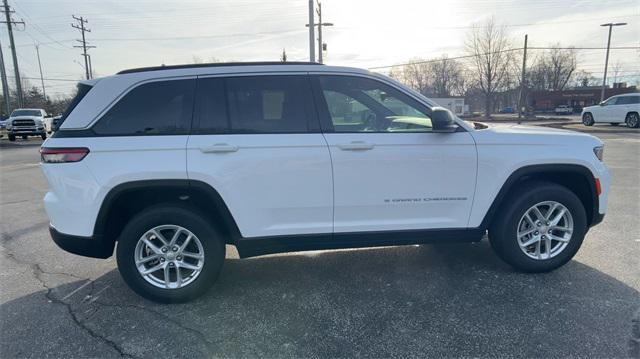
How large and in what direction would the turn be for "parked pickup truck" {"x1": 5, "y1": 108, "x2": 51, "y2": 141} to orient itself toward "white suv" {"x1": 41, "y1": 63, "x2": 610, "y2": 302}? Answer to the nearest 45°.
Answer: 0° — it already faces it

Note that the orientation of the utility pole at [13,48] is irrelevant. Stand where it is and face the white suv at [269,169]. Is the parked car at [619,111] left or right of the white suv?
left

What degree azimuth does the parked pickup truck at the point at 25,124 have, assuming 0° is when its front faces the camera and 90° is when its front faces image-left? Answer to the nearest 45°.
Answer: approximately 0°

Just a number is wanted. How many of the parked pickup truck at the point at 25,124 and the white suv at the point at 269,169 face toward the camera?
1

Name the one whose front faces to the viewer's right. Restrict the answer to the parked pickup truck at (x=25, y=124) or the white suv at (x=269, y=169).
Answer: the white suv

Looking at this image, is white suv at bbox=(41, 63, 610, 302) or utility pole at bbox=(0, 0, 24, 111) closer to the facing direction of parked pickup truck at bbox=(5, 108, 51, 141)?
the white suv

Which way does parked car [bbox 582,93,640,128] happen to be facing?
to the viewer's left

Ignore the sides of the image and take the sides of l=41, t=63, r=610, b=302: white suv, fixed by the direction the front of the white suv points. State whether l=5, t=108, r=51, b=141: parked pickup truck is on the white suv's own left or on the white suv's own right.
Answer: on the white suv's own left

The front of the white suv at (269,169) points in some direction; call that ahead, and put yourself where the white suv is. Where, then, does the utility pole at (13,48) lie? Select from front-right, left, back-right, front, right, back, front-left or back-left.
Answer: back-left

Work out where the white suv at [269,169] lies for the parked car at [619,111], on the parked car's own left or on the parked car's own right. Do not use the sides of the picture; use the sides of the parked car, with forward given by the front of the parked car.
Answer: on the parked car's own left

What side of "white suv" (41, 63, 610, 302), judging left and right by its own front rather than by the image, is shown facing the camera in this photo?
right
